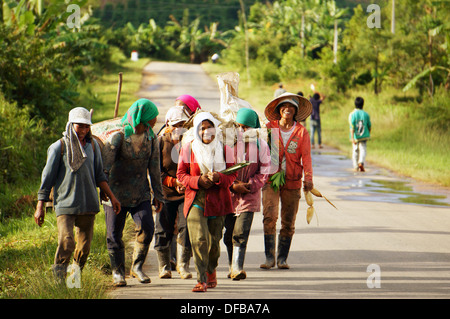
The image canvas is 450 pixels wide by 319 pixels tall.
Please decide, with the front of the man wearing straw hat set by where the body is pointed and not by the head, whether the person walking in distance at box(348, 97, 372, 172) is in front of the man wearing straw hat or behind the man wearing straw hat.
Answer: behind

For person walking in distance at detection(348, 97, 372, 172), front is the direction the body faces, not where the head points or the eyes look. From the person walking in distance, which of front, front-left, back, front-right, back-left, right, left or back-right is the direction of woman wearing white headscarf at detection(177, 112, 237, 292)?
back

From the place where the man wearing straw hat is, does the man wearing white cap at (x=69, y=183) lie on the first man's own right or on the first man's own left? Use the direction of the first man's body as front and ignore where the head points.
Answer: on the first man's own right

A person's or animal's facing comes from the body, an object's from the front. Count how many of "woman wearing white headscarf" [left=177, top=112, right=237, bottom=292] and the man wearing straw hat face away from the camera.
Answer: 0

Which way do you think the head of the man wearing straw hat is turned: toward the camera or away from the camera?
toward the camera

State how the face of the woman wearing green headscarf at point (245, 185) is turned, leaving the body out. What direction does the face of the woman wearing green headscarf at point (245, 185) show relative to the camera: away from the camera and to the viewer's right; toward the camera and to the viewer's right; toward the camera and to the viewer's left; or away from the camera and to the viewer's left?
toward the camera and to the viewer's left

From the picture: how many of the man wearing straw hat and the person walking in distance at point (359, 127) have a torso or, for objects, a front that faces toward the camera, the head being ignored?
1

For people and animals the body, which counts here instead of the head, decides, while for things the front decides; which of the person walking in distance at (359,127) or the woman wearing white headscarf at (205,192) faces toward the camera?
the woman wearing white headscarf

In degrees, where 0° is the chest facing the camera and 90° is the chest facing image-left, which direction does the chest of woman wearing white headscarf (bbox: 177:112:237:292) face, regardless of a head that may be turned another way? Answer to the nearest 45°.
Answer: approximately 0°

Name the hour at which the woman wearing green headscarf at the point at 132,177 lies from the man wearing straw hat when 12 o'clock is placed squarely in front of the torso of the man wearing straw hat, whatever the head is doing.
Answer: The woman wearing green headscarf is roughly at 2 o'clock from the man wearing straw hat.

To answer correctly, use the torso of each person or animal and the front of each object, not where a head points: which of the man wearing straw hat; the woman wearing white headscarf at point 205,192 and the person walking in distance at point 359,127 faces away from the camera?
the person walking in distance

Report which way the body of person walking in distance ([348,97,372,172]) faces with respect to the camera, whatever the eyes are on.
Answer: away from the camera

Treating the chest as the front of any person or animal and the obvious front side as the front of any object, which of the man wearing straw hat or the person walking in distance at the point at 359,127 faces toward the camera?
the man wearing straw hat

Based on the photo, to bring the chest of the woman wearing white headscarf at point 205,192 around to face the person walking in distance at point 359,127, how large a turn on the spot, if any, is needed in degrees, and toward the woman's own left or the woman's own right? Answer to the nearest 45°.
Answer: approximately 180°

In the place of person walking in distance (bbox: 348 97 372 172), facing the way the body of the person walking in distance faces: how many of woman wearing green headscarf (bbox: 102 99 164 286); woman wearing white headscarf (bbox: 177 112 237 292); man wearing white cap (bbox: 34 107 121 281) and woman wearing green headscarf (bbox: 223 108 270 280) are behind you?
4

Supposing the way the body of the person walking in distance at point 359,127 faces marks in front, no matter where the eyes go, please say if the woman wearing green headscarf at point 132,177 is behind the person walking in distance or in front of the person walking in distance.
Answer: behind

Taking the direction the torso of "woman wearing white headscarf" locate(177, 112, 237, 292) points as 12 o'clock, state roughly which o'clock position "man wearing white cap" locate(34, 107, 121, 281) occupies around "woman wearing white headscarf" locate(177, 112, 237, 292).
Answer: "man wearing white cap" locate(34, 107, 121, 281) is roughly at 3 o'clock from "woman wearing white headscarf" locate(177, 112, 237, 292).
